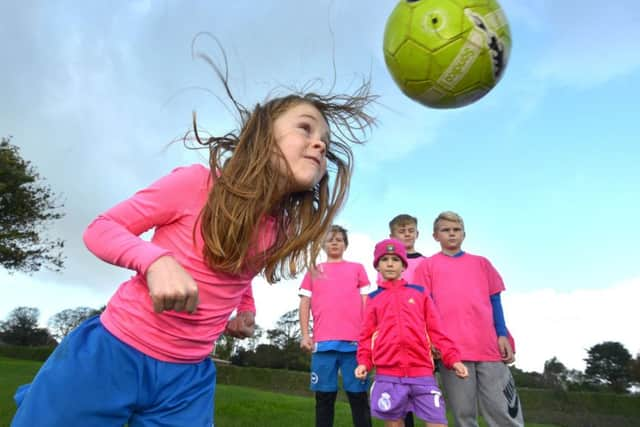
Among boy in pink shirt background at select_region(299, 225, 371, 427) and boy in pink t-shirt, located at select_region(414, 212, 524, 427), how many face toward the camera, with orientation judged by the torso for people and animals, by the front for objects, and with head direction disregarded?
2

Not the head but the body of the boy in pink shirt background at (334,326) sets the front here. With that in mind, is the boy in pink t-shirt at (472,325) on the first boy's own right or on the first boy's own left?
on the first boy's own left

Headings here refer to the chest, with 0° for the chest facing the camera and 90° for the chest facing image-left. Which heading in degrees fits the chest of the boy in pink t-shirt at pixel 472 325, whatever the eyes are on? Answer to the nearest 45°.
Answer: approximately 0°

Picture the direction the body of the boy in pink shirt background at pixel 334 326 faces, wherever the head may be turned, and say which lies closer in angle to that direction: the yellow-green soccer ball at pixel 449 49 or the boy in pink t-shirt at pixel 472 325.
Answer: the yellow-green soccer ball

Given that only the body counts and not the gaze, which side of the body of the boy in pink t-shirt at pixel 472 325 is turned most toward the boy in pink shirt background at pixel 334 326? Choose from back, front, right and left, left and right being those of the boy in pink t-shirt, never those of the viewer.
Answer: right
